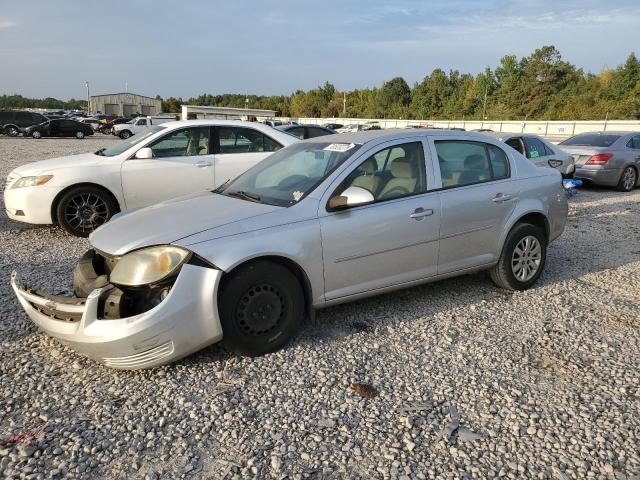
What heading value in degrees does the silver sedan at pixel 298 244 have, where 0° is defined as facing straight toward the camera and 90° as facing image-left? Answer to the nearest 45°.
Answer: approximately 45°

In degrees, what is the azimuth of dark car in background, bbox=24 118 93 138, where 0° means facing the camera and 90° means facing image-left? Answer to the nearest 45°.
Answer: approximately 90°

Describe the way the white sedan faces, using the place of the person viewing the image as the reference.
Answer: facing to the left of the viewer

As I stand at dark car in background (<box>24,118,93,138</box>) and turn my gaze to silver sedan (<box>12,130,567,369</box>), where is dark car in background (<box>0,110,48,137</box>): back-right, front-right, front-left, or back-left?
back-right

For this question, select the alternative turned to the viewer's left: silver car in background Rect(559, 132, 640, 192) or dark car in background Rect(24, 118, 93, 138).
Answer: the dark car in background

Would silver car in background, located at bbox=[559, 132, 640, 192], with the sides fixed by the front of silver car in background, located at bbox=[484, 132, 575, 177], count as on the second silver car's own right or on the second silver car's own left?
on the second silver car's own right

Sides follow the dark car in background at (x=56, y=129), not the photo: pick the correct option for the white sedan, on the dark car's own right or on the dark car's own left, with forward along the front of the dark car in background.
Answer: on the dark car's own left

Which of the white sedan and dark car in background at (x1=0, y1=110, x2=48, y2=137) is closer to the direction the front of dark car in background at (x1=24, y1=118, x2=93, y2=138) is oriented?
the dark car in background

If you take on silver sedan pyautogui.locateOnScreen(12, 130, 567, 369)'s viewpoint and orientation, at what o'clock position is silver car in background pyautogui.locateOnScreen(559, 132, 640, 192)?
The silver car in background is roughly at 6 o'clock from the silver sedan.

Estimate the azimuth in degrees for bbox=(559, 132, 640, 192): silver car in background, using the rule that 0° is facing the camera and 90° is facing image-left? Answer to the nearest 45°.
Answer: approximately 225°

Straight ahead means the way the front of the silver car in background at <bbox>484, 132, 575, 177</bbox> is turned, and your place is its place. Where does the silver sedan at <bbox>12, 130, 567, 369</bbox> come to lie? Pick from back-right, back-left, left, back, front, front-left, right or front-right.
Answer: left

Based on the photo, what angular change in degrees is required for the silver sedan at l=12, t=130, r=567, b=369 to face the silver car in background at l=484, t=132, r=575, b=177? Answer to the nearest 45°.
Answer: approximately 180°

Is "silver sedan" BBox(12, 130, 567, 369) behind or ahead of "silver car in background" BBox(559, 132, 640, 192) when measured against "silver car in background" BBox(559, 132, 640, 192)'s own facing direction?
behind
